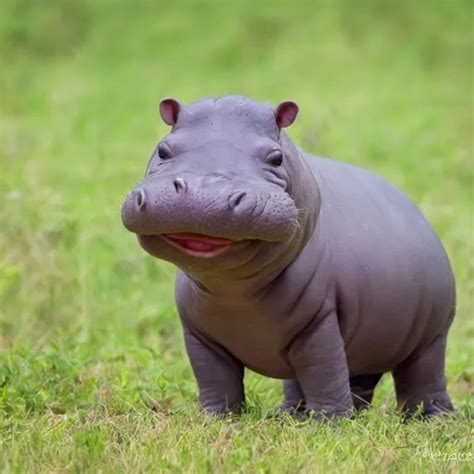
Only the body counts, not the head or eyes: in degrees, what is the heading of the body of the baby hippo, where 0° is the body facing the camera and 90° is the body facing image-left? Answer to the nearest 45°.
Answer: approximately 45°
